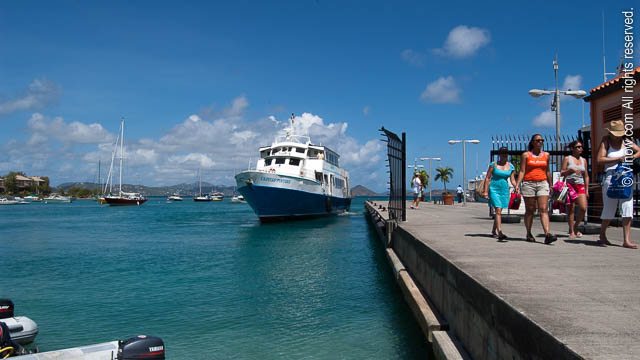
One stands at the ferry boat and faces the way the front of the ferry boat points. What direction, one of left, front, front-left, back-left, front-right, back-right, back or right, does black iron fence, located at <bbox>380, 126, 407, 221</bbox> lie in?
front-left

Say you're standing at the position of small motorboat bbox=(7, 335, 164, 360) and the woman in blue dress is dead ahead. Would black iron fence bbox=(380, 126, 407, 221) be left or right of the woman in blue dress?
left

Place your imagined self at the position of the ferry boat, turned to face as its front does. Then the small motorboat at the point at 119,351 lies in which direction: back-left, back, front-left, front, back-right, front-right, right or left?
front-left

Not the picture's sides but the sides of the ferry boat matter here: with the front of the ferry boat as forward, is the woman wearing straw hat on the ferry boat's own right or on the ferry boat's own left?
on the ferry boat's own left

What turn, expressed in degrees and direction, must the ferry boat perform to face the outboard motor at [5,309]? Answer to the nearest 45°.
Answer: approximately 45° to its left

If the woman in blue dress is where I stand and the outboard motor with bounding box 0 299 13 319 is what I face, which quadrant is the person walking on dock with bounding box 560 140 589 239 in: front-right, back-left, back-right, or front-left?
back-left

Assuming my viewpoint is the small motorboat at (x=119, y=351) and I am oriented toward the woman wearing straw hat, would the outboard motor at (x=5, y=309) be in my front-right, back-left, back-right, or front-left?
back-left

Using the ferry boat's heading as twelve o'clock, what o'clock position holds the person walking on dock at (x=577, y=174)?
The person walking on dock is roughly at 10 o'clock from the ferry boat.

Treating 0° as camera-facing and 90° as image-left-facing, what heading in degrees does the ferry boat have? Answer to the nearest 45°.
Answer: approximately 45°
